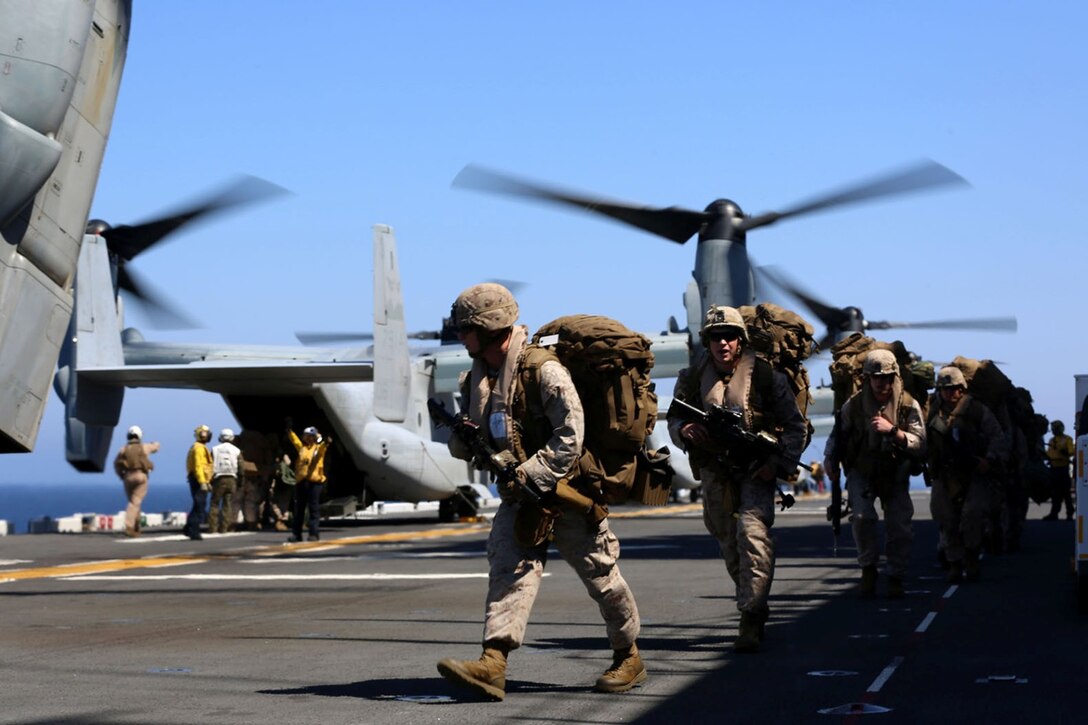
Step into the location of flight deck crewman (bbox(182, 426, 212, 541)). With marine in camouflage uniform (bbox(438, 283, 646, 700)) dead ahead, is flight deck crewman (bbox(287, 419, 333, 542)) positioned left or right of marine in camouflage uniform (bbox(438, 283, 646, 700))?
left

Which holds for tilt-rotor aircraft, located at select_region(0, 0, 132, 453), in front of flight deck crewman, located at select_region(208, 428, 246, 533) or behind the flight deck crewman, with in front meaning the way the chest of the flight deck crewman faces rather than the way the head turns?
behind

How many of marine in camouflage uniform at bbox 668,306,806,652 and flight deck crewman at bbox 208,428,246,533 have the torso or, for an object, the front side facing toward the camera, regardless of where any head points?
1

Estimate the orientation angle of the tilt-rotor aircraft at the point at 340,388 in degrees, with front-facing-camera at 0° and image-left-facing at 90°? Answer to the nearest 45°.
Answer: approximately 225°

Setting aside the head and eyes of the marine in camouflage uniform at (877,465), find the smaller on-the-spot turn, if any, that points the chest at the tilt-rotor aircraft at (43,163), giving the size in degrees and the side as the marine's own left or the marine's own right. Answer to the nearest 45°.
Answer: approximately 90° to the marine's own right

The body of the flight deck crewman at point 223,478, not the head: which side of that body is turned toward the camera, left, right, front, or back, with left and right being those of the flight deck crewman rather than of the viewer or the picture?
back

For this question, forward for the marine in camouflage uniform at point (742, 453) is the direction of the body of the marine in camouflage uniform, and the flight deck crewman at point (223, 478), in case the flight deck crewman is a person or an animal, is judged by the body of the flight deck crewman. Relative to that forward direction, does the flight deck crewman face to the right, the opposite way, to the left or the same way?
the opposite way

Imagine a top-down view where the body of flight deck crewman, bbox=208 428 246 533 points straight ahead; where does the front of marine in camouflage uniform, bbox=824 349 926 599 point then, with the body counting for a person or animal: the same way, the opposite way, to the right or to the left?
the opposite way

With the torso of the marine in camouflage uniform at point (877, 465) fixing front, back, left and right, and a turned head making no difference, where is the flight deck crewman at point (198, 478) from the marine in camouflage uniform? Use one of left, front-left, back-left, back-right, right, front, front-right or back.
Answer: back-right

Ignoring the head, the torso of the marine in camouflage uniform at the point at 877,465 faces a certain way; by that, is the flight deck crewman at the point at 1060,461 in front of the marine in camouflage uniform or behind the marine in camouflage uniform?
behind

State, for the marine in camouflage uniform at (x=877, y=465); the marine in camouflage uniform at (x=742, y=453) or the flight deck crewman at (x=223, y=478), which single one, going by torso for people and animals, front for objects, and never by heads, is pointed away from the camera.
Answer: the flight deck crewman

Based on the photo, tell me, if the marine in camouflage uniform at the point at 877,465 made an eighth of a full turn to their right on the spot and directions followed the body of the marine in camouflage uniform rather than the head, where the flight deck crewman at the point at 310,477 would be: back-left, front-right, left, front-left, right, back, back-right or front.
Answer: right

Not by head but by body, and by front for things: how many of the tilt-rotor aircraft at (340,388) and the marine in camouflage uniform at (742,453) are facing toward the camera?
1

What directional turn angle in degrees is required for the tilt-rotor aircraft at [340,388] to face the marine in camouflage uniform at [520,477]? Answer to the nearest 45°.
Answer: approximately 135° to its right
